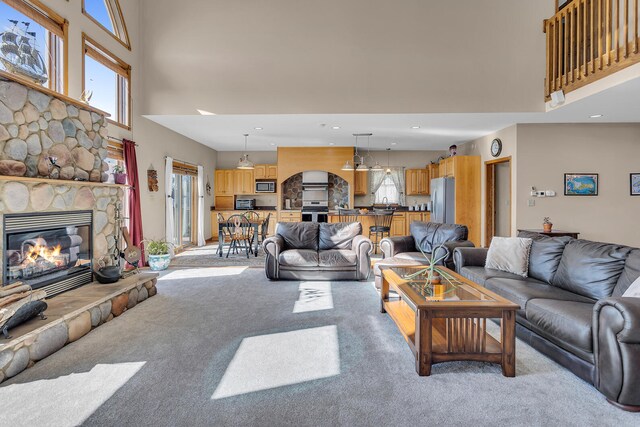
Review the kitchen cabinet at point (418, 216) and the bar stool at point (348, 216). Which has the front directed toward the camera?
the kitchen cabinet

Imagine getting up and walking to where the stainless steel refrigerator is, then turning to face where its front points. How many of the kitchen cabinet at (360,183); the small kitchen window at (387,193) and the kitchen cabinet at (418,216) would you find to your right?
3

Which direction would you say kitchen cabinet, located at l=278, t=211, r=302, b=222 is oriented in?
toward the camera

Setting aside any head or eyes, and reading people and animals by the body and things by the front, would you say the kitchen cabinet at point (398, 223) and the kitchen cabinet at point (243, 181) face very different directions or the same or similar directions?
same or similar directions

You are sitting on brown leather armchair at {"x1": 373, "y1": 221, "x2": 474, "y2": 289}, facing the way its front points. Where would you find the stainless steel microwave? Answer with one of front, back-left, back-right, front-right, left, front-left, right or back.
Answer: right

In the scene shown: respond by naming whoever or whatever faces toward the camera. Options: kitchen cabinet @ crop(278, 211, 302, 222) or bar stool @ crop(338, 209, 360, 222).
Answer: the kitchen cabinet

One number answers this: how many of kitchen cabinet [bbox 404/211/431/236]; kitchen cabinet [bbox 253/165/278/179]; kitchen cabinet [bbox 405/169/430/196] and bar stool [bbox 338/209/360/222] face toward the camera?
3

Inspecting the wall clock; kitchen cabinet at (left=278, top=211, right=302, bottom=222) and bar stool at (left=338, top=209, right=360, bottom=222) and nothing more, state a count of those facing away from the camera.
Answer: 1

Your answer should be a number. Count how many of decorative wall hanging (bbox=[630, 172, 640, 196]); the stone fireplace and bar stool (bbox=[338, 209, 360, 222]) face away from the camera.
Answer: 1

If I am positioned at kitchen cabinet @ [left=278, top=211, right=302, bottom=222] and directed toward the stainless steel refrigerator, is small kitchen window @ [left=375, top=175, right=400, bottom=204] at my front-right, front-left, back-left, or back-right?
front-left

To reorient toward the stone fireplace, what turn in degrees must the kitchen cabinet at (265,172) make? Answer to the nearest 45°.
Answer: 0° — it already faces it

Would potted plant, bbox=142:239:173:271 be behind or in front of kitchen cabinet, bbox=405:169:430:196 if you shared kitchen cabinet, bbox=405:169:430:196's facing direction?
in front

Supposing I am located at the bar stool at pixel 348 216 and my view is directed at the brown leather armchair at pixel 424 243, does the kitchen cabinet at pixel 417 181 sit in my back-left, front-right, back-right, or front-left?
back-left

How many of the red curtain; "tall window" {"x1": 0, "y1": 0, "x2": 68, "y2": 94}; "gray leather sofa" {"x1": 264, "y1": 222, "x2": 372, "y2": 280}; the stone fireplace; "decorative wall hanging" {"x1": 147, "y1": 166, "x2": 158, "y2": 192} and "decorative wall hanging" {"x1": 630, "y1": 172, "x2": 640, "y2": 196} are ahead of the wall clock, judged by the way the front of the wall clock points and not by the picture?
5

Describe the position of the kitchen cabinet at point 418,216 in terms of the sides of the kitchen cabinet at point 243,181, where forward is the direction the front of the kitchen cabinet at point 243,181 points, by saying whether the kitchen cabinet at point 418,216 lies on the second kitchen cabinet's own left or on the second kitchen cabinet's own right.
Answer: on the second kitchen cabinet's own left

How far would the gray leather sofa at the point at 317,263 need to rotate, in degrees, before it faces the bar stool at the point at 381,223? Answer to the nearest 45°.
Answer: approximately 135° to its left

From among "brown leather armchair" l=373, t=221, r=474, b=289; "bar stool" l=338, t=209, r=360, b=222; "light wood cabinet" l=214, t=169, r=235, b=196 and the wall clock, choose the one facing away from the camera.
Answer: the bar stool

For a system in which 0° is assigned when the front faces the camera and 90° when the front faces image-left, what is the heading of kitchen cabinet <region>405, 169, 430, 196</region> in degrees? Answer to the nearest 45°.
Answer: approximately 0°

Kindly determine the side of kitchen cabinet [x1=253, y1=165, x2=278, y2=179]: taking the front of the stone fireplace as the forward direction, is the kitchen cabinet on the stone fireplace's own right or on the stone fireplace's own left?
on the stone fireplace's own left

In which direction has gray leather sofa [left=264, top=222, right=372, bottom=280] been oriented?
toward the camera

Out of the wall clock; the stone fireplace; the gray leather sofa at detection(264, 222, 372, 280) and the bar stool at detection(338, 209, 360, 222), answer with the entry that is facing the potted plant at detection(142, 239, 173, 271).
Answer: the wall clock

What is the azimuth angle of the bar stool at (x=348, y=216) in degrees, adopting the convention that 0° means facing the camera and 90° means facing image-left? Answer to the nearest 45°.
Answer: approximately 180°
